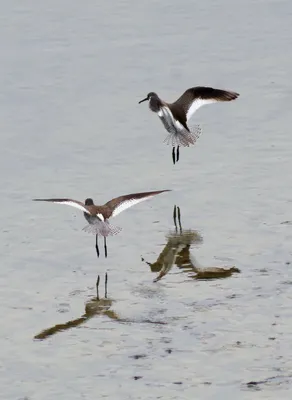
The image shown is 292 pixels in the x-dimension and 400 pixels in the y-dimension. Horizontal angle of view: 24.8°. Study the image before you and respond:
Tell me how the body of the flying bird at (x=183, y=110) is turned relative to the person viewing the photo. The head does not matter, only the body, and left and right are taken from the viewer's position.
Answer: facing away from the viewer and to the left of the viewer

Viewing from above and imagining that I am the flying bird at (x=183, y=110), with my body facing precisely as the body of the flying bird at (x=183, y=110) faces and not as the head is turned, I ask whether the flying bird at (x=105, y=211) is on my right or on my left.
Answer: on my left
